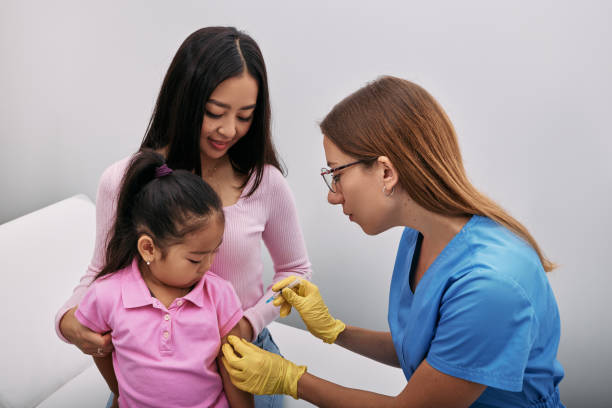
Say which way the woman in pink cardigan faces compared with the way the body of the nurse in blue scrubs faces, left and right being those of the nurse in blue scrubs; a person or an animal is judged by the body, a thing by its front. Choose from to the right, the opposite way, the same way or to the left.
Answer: to the left

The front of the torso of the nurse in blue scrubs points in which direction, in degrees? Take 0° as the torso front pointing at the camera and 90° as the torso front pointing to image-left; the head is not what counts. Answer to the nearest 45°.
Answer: approximately 90°

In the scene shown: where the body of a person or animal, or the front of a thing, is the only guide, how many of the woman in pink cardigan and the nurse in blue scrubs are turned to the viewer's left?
1

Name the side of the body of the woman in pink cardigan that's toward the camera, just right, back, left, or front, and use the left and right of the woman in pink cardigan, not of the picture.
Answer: front

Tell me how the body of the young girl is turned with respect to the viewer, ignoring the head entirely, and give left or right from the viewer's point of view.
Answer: facing the viewer
